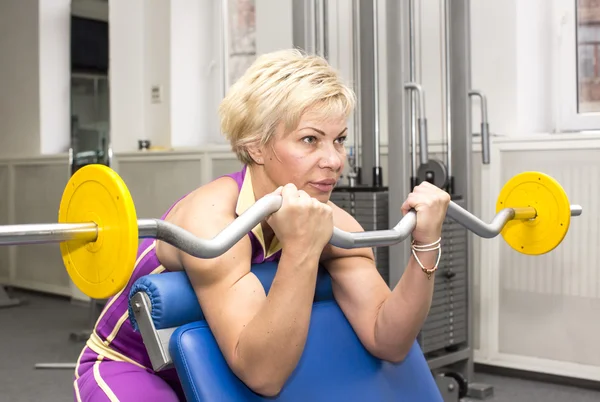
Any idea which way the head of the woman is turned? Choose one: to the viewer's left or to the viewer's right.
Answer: to the viewer's right

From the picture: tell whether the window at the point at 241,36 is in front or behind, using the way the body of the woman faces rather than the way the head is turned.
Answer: behind

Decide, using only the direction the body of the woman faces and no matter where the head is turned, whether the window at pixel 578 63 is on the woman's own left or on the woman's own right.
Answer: on the woman's own left

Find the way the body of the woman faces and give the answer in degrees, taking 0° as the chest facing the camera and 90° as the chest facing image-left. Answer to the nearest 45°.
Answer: approximately 315°
